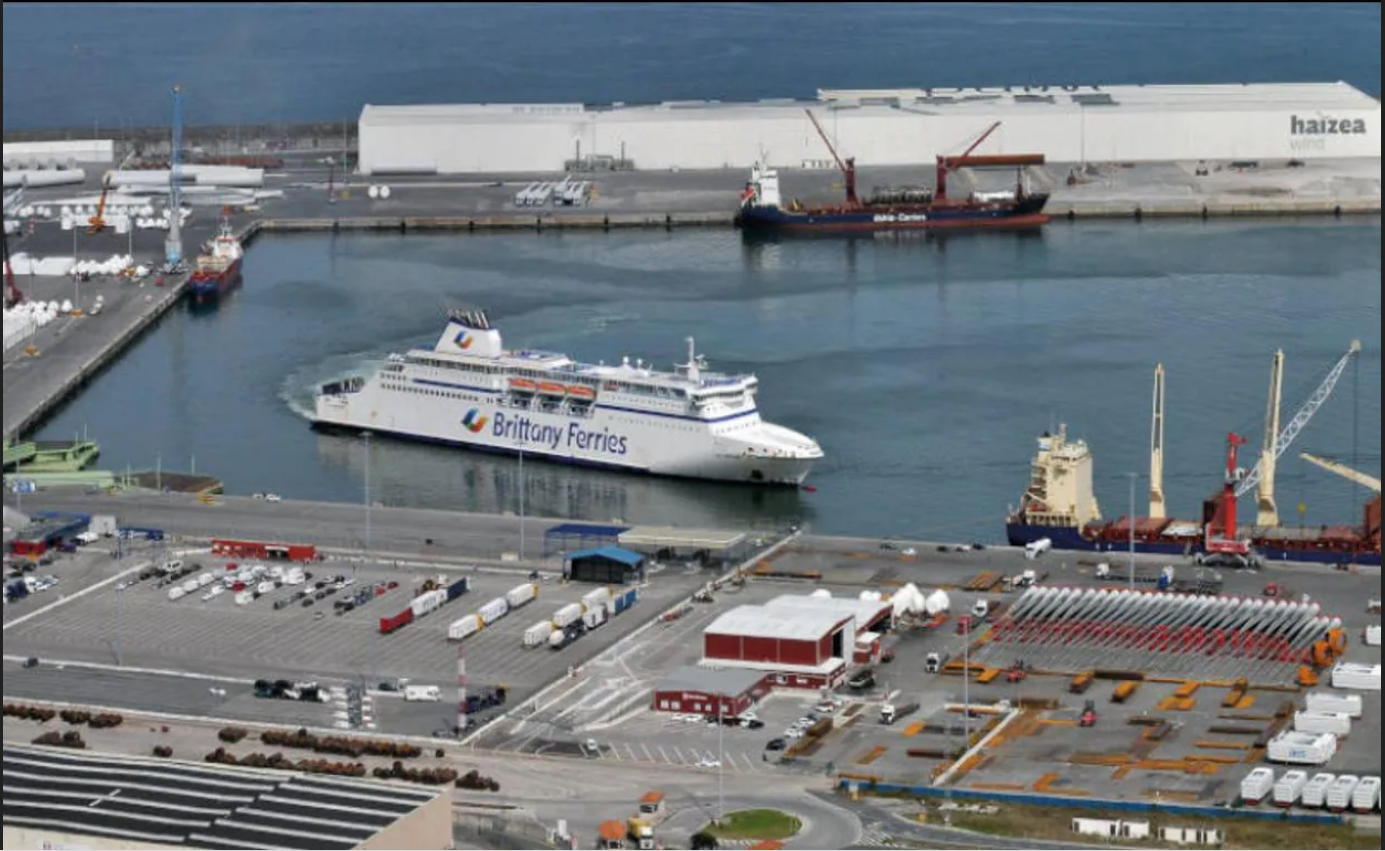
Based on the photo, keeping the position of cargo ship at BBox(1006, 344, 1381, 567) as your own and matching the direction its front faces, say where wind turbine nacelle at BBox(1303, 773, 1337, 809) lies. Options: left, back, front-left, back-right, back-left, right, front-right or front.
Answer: right

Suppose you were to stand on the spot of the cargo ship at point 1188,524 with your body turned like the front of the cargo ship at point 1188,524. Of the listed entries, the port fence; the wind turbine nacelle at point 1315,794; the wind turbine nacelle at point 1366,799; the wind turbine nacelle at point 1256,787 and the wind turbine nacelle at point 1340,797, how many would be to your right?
5

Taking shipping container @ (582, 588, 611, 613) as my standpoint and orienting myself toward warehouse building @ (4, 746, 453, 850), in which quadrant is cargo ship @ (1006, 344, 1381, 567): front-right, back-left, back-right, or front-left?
back-left

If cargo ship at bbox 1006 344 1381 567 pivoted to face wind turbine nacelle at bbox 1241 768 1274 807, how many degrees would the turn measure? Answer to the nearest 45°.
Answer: approximately 90° to its right

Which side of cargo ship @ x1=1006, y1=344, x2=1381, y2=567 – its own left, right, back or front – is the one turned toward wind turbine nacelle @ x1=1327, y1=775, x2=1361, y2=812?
right

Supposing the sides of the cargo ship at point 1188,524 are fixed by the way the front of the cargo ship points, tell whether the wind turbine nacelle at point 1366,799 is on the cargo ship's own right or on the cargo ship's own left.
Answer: on the cargo ship's own right

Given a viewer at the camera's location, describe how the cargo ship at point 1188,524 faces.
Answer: facing to the right of the viewer

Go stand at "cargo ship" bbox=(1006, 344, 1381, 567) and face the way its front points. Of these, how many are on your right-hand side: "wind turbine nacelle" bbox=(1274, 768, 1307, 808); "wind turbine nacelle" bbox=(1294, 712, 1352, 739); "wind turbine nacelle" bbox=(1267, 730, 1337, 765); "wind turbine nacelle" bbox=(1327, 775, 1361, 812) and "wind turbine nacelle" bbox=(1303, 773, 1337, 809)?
5

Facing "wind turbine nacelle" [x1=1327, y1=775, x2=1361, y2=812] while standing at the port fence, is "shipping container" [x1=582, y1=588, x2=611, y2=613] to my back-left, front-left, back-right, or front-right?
back-left

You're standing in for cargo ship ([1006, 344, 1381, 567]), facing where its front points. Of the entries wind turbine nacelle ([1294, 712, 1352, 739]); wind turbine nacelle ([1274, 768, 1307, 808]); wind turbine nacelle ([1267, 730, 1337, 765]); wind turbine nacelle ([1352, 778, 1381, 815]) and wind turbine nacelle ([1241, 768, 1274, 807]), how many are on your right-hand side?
5

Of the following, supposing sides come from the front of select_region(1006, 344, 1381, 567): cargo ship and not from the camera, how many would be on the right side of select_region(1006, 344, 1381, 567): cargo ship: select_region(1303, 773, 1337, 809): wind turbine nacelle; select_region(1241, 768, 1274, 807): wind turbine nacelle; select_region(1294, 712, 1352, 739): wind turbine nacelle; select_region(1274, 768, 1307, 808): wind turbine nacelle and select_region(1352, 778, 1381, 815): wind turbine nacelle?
5

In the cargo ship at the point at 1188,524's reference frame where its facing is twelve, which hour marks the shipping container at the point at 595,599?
The shipping container is roughly at 5 o'clock from the cargo ship.

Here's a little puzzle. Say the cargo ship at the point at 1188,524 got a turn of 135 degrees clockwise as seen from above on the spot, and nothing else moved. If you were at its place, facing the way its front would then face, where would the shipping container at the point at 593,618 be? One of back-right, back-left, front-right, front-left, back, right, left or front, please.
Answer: front

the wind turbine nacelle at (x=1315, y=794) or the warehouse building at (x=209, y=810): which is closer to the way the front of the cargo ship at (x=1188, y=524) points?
the wind turbine nacelle

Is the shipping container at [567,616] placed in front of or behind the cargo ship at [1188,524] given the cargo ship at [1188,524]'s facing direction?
behind
